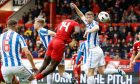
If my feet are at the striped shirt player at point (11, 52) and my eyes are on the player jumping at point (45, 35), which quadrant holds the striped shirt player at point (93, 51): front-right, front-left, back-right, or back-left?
front-right

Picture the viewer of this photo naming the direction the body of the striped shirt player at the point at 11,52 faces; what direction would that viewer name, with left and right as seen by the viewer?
facing away from the viewer and to the right of the viewer

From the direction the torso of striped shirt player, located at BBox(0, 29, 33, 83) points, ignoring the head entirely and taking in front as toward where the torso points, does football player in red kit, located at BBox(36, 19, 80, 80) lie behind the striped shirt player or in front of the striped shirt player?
in front

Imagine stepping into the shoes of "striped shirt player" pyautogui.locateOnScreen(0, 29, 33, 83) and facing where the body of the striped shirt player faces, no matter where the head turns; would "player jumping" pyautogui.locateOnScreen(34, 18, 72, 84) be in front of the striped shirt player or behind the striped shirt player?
in front

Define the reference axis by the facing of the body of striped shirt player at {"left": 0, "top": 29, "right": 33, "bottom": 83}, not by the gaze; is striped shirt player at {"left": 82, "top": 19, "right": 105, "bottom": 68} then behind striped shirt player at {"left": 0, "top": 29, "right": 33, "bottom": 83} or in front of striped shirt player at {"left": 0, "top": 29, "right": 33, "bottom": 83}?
in front

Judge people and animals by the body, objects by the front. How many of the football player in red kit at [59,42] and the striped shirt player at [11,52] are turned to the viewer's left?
0

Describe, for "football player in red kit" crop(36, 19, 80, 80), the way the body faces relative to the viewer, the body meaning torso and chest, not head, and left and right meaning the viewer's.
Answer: facing away from the viewer and to the right of the viewer

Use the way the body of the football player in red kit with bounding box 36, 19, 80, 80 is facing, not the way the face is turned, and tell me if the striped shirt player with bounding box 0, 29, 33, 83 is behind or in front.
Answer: behind
